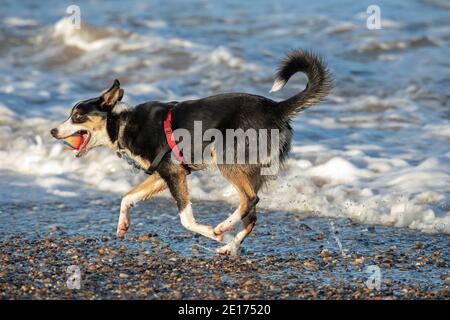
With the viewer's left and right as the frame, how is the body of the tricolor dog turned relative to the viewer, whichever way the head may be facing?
facing to the left of the viewer
